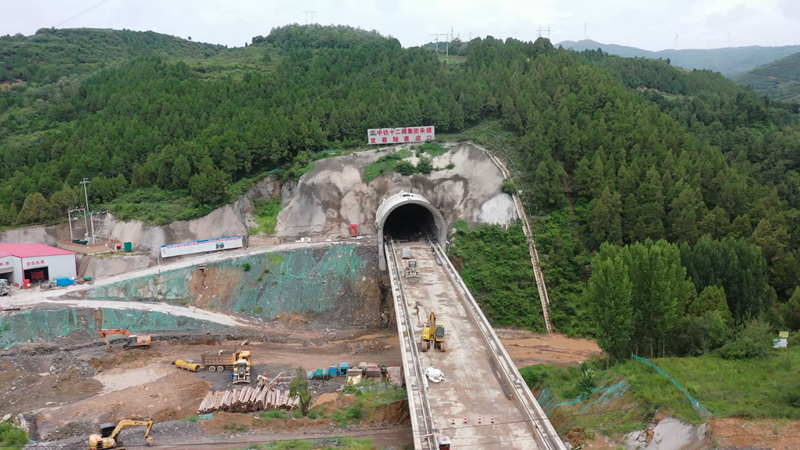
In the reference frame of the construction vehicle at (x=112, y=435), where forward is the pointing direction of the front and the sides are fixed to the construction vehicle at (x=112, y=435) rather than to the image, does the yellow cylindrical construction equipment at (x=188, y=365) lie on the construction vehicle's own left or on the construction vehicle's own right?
on the construction vehicle's own left

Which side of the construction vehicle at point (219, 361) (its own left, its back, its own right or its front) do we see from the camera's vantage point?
right

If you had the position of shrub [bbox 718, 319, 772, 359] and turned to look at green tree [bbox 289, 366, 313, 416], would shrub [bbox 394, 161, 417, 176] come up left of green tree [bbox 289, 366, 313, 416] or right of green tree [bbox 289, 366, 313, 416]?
right

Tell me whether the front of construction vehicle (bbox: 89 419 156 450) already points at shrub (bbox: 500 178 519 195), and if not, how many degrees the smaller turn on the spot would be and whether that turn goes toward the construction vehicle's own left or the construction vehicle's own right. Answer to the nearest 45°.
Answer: approximately 45° to the construction vehicle's own left

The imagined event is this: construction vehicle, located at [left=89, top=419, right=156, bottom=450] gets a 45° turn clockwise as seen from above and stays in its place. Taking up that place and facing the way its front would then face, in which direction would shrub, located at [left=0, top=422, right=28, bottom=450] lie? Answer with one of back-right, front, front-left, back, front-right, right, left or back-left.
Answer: back-right

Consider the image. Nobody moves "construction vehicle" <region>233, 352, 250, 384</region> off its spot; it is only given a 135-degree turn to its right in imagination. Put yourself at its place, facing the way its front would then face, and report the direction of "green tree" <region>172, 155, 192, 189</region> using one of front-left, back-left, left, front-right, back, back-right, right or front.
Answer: front-right

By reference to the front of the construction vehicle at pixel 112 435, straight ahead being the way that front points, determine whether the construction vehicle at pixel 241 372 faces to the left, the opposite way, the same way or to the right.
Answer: to the right

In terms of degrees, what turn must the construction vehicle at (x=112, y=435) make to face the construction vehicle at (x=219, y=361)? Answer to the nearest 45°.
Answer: approximately 45° to its left

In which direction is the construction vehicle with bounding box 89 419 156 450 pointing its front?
to the viewer's right

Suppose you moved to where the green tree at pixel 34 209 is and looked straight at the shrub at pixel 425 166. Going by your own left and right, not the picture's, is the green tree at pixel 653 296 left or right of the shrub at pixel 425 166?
right

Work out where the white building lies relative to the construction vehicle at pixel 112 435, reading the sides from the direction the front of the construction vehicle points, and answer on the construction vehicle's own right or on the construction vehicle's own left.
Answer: on the construction vehicle's own left

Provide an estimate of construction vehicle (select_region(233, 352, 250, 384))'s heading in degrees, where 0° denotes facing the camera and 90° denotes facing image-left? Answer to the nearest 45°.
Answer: approximately 0°
